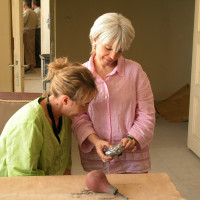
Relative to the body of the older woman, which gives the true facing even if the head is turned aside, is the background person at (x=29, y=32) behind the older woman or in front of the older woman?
behind

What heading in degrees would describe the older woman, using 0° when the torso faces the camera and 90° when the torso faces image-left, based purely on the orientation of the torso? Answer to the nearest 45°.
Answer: approximately 0°
